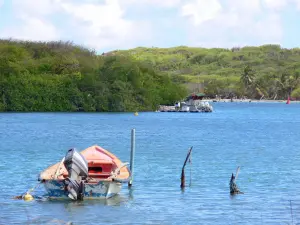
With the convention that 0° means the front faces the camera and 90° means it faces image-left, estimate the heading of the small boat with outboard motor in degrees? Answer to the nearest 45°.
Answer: approximately 180°
